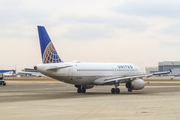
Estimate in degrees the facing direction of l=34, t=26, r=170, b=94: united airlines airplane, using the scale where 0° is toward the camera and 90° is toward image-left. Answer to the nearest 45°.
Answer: approximately 225°
